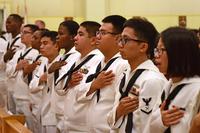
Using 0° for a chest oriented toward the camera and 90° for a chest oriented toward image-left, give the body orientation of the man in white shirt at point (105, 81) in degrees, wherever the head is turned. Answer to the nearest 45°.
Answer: approximately 45°

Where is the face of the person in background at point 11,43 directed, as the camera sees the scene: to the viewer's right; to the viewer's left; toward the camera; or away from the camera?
to the viewer's left

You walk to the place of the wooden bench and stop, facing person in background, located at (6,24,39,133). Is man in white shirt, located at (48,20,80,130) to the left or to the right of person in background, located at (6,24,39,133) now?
right

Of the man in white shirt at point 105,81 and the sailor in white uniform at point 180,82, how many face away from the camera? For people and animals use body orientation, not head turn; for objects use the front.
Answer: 0

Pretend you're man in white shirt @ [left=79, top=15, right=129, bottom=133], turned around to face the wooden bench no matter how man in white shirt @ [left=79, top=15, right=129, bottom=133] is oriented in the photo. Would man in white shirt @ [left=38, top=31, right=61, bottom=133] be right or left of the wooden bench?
right

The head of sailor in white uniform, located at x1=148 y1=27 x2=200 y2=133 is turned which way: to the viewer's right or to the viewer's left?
to the viewer's left

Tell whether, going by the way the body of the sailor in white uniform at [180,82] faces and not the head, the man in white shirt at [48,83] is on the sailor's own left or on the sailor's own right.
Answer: on the sailor's own right

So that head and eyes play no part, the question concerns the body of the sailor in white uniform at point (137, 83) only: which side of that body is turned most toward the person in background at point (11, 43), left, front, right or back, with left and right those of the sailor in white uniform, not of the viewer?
right

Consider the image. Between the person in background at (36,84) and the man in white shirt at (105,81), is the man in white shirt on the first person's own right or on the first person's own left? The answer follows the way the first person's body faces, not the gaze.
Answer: on the first person's own left

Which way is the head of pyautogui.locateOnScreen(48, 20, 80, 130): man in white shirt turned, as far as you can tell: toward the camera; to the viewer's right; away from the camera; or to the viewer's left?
to the viewer's left

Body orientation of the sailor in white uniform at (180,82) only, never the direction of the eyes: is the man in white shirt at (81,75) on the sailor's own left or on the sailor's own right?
on the sailor's own right
